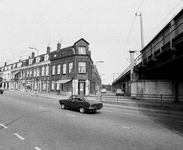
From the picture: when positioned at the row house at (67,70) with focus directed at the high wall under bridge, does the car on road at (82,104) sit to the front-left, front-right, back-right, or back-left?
front-right

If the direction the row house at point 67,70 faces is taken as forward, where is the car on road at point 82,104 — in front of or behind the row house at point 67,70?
in front

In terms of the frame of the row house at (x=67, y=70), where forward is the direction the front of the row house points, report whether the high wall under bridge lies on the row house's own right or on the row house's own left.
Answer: on the row house's own left

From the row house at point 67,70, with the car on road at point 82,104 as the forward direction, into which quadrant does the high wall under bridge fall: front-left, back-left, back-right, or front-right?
front-left
